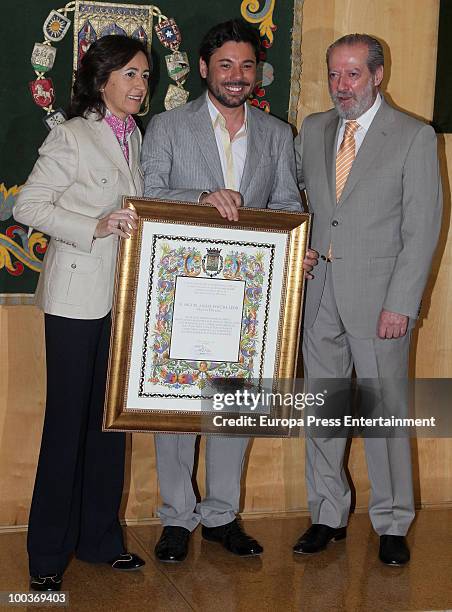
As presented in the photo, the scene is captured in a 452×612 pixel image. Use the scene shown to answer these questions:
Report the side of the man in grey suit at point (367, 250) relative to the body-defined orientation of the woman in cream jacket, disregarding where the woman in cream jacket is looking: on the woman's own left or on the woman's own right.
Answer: on the woman's own left

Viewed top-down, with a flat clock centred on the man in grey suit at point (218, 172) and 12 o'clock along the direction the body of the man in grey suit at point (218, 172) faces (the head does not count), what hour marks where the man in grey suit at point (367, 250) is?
the man in grey suit at point (367, 250) is roughly at 9 o'clock from the man in grey suit at point (218, 172).

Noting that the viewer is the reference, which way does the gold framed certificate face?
facing the viewer

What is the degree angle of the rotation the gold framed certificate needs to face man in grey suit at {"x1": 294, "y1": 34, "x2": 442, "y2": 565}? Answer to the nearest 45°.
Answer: approximately 90° to its left

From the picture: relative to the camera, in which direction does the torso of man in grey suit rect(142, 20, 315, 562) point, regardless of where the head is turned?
toward the camera

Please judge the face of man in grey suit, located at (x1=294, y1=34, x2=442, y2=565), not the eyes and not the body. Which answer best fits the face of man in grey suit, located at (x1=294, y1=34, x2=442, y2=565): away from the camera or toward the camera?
toward the camera
